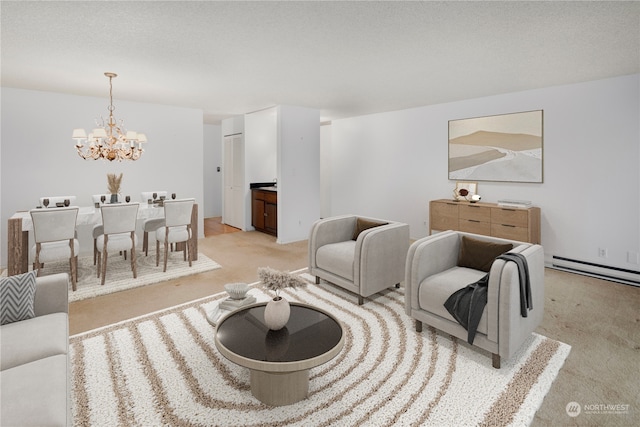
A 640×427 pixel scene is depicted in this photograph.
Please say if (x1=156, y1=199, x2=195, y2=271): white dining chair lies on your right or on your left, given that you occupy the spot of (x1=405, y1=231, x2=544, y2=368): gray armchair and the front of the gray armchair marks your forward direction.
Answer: on your right

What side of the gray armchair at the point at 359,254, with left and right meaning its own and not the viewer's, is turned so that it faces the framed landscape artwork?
back

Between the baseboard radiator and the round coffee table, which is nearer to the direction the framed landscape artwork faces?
the round coffee table

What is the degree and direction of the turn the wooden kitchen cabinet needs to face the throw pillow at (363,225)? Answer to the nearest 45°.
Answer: approximately 45° to its left

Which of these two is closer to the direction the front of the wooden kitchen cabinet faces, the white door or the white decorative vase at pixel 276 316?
the white decorative vase

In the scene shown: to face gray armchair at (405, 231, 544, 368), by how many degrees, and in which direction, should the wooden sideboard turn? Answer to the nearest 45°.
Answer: approximately 45° to its left

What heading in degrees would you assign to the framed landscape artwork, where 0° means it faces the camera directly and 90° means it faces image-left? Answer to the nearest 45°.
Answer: approximately 45°
